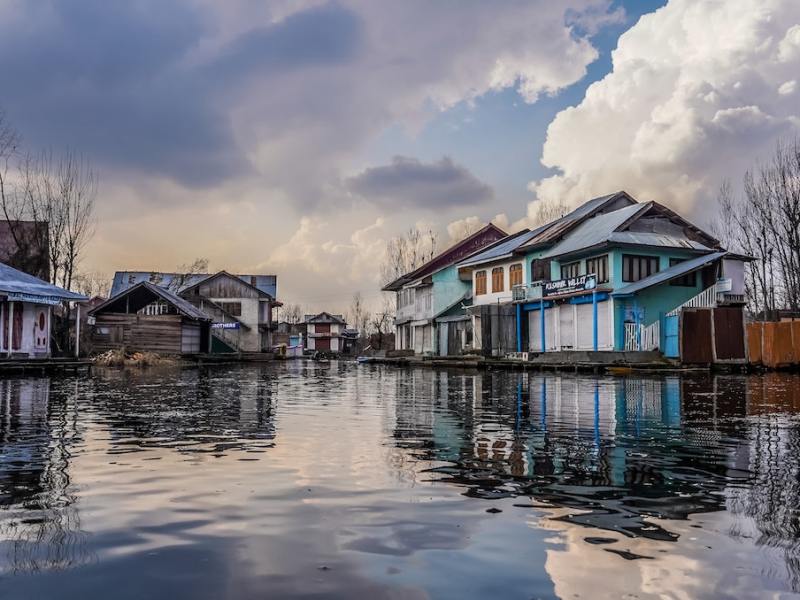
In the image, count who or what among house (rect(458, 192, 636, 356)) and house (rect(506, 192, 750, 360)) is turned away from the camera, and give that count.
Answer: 0

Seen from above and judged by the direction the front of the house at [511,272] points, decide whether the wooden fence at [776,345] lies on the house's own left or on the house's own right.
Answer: on the house's own left

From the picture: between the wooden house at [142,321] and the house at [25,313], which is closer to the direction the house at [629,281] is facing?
the house

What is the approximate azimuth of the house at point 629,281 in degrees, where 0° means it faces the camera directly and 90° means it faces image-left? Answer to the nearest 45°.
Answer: approximately 45°

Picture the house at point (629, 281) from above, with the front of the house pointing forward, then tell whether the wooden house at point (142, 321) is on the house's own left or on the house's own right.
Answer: on the house's own right

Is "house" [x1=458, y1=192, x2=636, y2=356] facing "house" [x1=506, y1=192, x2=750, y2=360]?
no

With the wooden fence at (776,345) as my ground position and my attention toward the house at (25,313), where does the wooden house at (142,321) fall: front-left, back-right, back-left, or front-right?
front-right

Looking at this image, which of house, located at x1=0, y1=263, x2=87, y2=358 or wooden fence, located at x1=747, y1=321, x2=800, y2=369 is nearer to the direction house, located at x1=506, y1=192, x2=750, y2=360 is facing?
the house

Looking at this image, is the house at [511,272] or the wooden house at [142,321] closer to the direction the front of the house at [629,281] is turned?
the wooden house

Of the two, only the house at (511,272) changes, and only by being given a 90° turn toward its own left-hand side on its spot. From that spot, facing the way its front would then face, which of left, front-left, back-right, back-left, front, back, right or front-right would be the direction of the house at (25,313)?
right

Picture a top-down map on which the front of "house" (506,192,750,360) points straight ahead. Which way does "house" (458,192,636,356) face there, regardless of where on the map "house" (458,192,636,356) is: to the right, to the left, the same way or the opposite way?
the same way

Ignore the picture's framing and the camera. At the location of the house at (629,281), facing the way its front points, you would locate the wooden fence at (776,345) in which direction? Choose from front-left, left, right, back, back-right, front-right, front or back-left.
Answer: left

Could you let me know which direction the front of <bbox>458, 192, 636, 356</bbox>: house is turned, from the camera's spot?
facing the viewer and to the left of the viewer

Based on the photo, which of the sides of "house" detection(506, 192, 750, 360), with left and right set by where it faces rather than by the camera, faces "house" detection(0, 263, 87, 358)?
front
